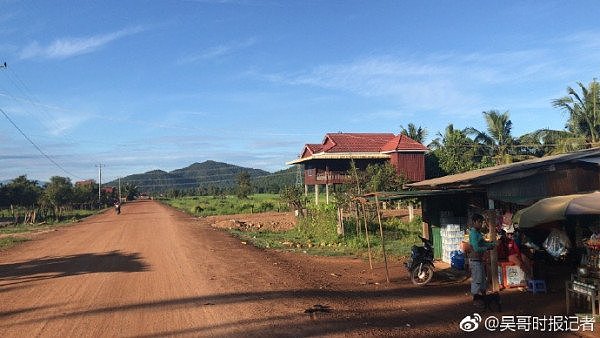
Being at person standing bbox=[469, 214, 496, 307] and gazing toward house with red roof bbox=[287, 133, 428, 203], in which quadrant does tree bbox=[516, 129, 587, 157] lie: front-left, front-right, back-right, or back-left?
front-right

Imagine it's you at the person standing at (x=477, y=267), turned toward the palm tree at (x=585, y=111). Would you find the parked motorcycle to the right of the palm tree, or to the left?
left

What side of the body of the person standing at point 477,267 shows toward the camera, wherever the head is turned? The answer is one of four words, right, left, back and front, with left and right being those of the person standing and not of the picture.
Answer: right

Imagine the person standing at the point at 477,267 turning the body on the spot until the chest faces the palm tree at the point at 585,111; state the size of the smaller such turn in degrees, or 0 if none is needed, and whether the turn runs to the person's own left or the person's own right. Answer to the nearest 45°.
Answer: approximately 90° to the person's own left

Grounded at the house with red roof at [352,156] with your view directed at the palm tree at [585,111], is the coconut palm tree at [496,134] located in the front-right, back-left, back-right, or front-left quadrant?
front-left

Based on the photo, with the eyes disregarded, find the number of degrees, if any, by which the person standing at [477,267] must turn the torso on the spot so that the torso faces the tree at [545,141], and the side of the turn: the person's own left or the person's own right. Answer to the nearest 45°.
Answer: approximately 90° to the person's own left

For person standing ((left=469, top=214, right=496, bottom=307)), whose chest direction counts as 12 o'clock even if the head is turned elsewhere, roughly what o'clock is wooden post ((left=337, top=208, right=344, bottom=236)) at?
The wooden post is roughly at 8 o'clock from the person standing.

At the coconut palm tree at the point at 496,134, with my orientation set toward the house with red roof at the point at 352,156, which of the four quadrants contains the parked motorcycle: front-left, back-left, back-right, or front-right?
front-left

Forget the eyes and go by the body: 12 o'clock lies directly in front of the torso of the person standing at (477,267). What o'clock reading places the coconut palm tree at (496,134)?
The coconut palm tree is roughly at 9 o'clock from the person standing.
